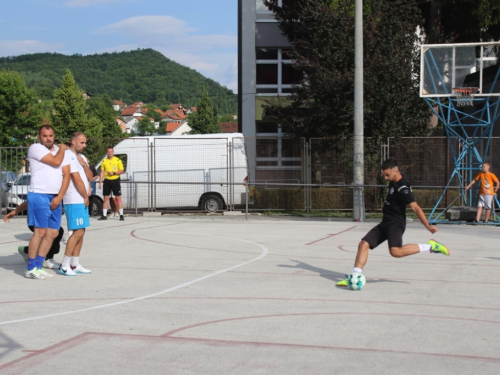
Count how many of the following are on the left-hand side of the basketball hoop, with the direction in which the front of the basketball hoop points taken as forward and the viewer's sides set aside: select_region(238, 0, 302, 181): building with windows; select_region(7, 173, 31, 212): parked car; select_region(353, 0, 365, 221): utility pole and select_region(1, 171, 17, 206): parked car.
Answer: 0

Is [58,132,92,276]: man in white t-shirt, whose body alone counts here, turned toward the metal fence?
no

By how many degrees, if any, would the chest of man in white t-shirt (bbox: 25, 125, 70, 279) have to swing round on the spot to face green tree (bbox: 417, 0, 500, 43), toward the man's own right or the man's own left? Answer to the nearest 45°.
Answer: approximately 90° to the man's own left

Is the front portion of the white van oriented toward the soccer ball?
no

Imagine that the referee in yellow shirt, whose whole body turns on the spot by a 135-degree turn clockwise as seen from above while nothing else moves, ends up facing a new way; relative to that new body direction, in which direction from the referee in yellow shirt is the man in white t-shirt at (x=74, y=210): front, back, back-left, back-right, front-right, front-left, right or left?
back-left

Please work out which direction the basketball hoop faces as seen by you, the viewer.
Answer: facing the viewer

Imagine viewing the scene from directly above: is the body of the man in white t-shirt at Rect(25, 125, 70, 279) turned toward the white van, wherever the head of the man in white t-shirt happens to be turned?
no

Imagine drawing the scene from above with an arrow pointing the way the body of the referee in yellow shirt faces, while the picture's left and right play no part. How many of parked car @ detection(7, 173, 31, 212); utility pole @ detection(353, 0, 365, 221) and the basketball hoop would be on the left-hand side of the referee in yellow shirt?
2

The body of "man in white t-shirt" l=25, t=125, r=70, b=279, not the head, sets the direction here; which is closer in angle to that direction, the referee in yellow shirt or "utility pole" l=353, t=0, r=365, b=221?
the utility pole

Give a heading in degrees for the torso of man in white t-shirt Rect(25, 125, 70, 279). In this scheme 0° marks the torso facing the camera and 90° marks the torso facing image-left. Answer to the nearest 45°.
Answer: approximately 315°

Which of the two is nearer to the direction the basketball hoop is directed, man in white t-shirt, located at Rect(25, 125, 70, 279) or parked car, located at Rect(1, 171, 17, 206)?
the man in white t-shirt

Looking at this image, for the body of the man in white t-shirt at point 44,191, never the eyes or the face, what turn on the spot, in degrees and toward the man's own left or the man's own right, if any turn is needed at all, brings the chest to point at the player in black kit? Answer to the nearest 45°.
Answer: approximately 45° to the man's own left

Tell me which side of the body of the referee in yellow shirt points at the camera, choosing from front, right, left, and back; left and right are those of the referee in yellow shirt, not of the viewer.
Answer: front

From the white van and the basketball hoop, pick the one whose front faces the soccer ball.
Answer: the basketball hoop

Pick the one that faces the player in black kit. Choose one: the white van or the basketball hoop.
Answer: the basketball hoop
